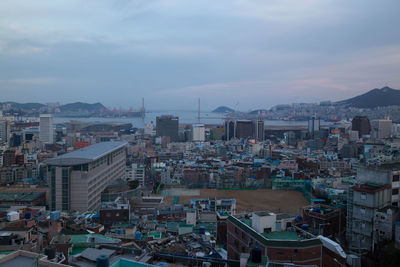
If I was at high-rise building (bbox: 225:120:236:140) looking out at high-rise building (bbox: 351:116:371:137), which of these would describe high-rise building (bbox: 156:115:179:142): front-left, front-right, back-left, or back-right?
back-right
